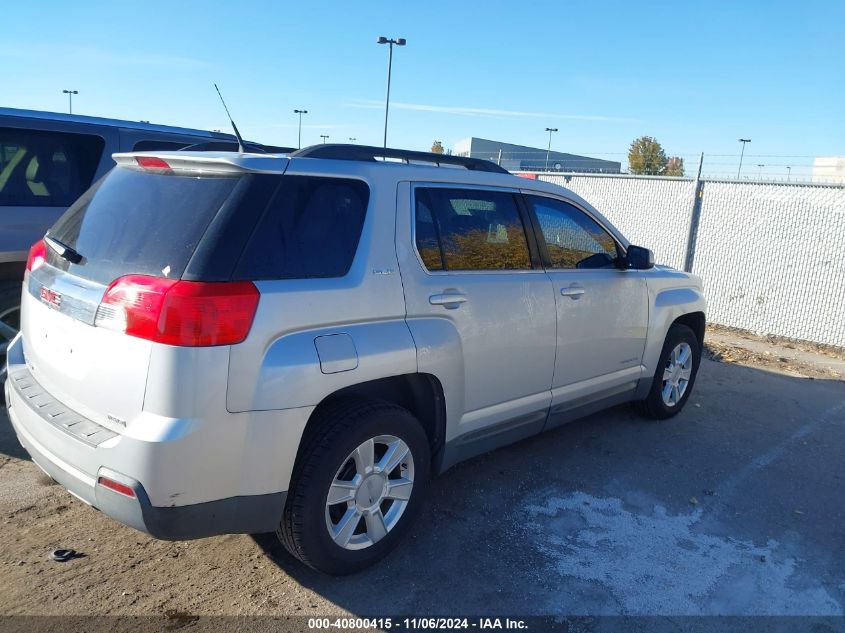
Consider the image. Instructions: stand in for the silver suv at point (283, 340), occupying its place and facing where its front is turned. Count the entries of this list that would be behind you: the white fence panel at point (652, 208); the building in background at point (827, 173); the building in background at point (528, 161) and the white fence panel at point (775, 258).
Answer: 0

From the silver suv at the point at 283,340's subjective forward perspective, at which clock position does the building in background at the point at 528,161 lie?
The building in background is roughly at 11 o'clock from the silver suv.

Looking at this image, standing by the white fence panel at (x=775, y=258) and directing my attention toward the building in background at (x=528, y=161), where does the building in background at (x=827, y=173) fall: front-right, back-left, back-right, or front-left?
front-right

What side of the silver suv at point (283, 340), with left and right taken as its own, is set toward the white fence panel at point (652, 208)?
front

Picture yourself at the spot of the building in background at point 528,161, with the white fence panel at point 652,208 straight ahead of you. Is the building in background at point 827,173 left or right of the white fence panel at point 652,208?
left

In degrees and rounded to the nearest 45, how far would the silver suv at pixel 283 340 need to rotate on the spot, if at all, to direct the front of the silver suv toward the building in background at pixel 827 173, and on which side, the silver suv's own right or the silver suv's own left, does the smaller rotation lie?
0° — it already faces it

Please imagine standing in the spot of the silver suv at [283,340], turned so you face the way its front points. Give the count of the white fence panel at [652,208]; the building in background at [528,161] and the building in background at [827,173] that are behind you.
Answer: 0

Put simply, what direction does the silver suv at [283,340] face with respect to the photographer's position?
facing away from the viewer and to the right of the viewer

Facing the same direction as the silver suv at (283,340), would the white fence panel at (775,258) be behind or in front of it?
in front

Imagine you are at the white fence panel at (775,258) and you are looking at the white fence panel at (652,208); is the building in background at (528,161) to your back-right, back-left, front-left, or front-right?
front-right

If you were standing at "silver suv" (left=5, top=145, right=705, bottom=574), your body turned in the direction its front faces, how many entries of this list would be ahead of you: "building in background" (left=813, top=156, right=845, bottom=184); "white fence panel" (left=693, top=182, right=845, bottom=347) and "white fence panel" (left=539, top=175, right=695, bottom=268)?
3
